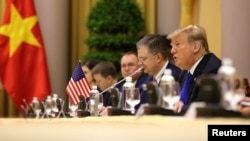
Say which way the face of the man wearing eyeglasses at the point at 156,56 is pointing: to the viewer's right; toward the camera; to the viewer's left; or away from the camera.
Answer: to the viewer's left

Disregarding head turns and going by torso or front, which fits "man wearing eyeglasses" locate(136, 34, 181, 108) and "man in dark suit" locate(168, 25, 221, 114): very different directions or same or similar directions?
same or similar directions

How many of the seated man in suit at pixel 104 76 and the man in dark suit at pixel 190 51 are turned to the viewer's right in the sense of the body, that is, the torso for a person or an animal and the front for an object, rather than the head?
0

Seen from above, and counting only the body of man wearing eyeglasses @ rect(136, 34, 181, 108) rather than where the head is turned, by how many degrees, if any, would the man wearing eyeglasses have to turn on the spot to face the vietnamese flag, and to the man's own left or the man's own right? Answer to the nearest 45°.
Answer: approximately 90° to the man's own right

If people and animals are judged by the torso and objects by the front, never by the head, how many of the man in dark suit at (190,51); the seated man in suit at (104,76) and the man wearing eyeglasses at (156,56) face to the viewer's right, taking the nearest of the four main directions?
0

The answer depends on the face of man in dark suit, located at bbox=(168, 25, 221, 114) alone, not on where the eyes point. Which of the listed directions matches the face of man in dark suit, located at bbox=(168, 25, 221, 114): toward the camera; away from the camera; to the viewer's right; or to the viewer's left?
to the viewer's left

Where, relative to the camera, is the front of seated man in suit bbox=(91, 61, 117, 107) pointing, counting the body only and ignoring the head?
to the viewer's left

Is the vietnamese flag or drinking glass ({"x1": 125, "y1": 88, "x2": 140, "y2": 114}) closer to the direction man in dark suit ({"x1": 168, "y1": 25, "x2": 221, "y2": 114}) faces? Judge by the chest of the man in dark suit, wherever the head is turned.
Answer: the drinking glass

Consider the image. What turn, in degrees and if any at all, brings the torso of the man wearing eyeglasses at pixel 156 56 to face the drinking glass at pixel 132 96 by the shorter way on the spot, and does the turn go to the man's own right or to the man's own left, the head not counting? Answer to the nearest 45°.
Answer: approximately 45° to the man's own left

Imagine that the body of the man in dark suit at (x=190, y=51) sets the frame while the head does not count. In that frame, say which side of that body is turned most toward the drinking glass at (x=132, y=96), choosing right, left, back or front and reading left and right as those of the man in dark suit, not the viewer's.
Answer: front

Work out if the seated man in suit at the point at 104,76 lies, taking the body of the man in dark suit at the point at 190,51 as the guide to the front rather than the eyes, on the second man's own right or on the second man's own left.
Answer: on the second man's own right

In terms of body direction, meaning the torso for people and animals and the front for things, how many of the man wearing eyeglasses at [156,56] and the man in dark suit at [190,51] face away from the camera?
0

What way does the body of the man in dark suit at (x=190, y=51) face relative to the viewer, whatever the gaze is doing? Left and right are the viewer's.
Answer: facing the viewer and to the left of the viewer
